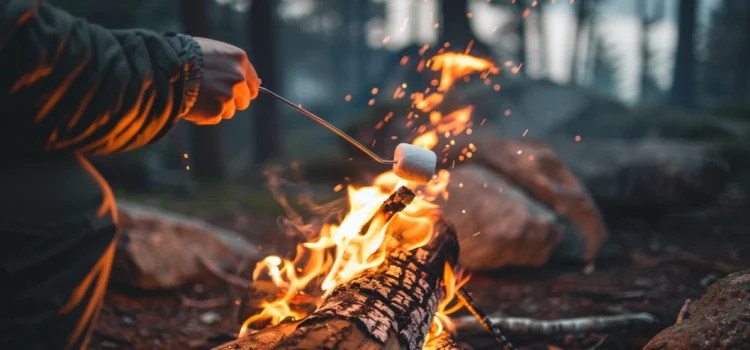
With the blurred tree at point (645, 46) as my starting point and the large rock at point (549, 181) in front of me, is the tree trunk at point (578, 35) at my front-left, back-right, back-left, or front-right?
front-right

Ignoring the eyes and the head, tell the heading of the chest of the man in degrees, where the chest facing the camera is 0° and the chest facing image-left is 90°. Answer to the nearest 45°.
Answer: approximately 270°

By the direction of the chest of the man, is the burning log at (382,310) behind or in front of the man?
in front

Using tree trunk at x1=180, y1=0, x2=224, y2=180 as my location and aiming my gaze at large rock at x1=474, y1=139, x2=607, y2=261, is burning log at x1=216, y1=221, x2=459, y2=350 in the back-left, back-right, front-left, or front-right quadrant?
front-right

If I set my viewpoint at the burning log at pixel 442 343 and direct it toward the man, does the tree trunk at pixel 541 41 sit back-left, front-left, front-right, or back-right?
back-right

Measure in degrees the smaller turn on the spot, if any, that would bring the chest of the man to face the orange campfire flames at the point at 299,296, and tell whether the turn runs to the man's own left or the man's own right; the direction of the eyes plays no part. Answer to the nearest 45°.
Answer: approximately 45° to the man's own left

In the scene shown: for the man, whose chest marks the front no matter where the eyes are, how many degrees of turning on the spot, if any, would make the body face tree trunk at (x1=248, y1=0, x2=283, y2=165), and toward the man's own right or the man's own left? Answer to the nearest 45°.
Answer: approximately 90° to the man's own left

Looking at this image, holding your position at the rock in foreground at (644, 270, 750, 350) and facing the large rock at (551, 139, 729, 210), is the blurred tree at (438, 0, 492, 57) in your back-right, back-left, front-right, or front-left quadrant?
front-left

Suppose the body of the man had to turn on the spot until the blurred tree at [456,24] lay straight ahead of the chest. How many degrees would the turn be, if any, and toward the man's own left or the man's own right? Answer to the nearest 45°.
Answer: approximately 45° to the man's own left
